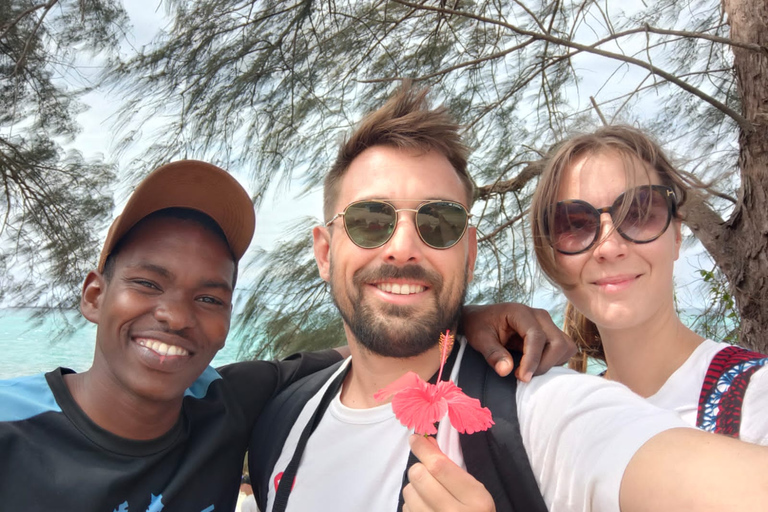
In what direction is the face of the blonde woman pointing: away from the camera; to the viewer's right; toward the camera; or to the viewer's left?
toward the camera

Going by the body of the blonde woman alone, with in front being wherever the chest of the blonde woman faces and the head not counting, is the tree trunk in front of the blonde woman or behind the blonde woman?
behind

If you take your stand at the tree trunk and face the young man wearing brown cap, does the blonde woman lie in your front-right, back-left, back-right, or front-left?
front-left

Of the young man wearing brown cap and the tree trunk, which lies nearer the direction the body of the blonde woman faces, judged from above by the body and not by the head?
the young man wearing brown cap

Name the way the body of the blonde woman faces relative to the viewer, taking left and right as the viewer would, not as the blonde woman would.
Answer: facing the viewer

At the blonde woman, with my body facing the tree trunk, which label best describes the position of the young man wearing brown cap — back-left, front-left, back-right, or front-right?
back-left

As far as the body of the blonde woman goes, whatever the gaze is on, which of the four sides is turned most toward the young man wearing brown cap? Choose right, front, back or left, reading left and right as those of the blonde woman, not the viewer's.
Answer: right

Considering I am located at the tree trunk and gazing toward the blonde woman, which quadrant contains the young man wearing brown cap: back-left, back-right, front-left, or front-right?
front-right

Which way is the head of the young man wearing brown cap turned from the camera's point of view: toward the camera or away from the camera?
toward the camera

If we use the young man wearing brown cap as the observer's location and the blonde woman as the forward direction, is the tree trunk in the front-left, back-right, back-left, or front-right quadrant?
front-left

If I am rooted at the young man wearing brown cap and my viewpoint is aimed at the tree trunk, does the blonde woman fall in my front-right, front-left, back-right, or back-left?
front-right
